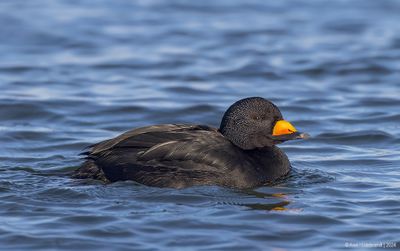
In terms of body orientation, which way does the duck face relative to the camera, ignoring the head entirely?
to the viewer's right
